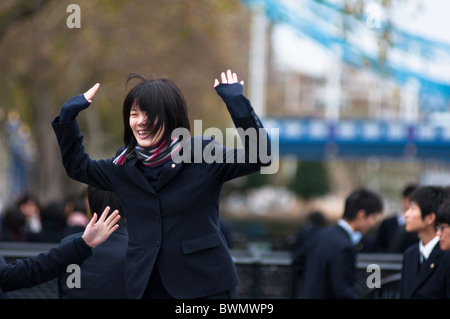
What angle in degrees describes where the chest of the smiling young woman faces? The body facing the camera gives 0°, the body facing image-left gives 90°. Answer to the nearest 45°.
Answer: approximately 45°
